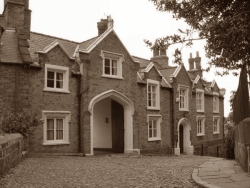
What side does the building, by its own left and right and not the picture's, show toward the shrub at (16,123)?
right

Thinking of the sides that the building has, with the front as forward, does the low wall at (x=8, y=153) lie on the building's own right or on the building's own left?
on the building's own right

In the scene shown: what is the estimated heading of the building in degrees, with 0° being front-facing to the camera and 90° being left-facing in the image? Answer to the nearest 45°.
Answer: approximately 315°
